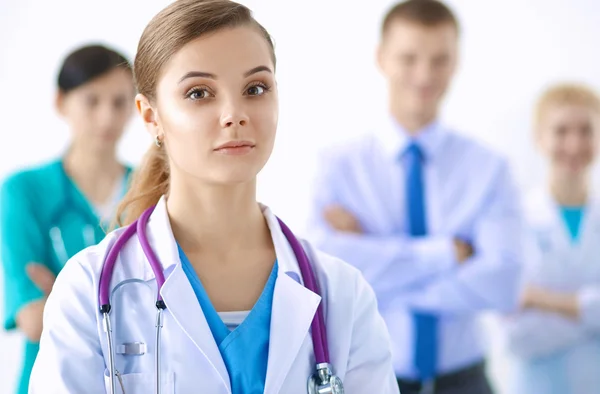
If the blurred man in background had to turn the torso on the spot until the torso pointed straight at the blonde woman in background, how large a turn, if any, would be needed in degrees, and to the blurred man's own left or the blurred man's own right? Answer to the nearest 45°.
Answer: approximately 135° to the blurred man's own left

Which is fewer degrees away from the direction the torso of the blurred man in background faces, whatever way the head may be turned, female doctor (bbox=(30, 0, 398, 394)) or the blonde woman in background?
the female doctor

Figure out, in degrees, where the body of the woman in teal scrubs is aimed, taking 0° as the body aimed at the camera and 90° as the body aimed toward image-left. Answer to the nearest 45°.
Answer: approximately 315°

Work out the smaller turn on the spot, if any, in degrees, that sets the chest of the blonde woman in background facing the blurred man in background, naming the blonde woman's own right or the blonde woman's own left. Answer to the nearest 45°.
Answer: approximately 45° to the blonde woman's own right

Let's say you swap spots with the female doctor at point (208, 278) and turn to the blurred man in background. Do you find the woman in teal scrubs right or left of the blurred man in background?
left

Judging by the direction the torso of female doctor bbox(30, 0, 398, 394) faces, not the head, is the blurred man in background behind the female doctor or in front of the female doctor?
behind

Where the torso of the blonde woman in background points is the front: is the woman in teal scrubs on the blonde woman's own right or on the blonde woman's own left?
on the blonde woman's own right

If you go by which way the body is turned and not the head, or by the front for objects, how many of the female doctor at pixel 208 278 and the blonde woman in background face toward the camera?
2

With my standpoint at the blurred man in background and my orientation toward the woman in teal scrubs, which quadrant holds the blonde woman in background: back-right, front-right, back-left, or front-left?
back-right

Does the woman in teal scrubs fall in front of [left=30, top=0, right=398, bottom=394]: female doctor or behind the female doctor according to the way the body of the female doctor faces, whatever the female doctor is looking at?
behind

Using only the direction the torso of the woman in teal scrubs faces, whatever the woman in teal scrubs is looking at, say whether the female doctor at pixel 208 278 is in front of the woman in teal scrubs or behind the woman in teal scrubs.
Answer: in front
